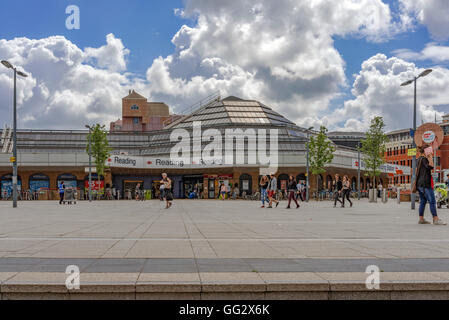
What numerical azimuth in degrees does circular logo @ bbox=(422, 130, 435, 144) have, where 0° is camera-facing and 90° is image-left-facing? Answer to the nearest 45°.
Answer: approximately 0°

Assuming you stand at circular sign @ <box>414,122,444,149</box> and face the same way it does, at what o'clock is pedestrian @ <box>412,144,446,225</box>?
The pedestrian is roughly at 12 o'clock from the circular sign.

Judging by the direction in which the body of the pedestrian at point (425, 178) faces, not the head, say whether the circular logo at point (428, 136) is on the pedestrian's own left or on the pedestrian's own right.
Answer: on the pedestrian's own left

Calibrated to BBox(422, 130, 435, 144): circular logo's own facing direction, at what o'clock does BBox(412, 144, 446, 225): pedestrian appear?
The pedestrian is roughly at 12 o'clock from the circular logo.

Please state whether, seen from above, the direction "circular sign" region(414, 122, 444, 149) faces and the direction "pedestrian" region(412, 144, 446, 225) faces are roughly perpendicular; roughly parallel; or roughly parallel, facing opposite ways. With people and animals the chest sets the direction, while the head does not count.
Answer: roughly perpendicular
